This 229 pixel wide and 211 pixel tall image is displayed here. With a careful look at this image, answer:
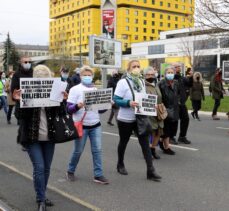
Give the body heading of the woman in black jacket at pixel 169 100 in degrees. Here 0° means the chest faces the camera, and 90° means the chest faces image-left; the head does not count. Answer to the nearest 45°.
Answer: approximately 315°

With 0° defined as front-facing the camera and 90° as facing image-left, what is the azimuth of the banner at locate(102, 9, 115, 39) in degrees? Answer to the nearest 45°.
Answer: approximately 0°

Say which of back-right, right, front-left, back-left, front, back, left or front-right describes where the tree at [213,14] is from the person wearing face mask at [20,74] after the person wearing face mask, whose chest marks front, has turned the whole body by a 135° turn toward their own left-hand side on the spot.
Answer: front-right

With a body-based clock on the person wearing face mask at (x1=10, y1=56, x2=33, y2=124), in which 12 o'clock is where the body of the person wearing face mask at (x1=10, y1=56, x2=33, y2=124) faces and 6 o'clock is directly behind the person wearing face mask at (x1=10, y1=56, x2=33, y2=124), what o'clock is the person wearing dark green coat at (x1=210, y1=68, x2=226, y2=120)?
the person wearing dark green coat at (x1=210, y1=68, x2=226, y2=120) is roughly at 9 o'clock from the person wearing face mask at (x1=10, y1=56, x2=33, y2=124).

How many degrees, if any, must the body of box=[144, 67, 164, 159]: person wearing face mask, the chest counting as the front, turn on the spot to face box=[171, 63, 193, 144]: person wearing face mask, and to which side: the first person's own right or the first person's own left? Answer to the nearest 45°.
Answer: approximately 135° to the first person's own left
